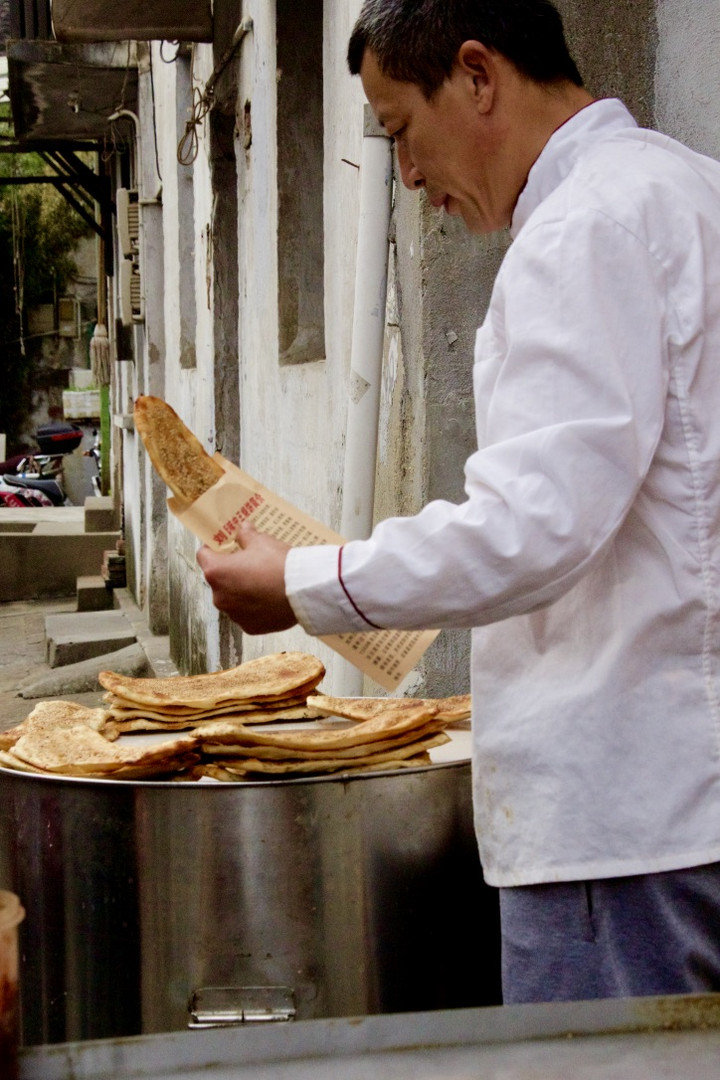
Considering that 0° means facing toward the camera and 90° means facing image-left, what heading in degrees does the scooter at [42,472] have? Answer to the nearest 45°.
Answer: approximately 90°

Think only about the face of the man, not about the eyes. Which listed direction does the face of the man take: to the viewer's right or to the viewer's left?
to the viewer's left

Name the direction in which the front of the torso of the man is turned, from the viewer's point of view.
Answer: to the viewer's left

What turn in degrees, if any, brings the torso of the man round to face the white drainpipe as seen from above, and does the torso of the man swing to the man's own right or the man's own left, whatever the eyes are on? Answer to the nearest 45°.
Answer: approximately 90° to the man's own right

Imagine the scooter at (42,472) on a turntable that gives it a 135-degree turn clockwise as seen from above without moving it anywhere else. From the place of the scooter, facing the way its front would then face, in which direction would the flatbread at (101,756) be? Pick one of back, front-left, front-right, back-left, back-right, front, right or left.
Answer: back-right

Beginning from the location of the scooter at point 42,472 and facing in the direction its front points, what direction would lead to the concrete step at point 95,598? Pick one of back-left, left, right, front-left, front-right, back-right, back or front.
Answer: left

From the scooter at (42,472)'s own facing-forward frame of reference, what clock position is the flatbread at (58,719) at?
The flatbread is roughly at 9 o'clock from the scooter.
